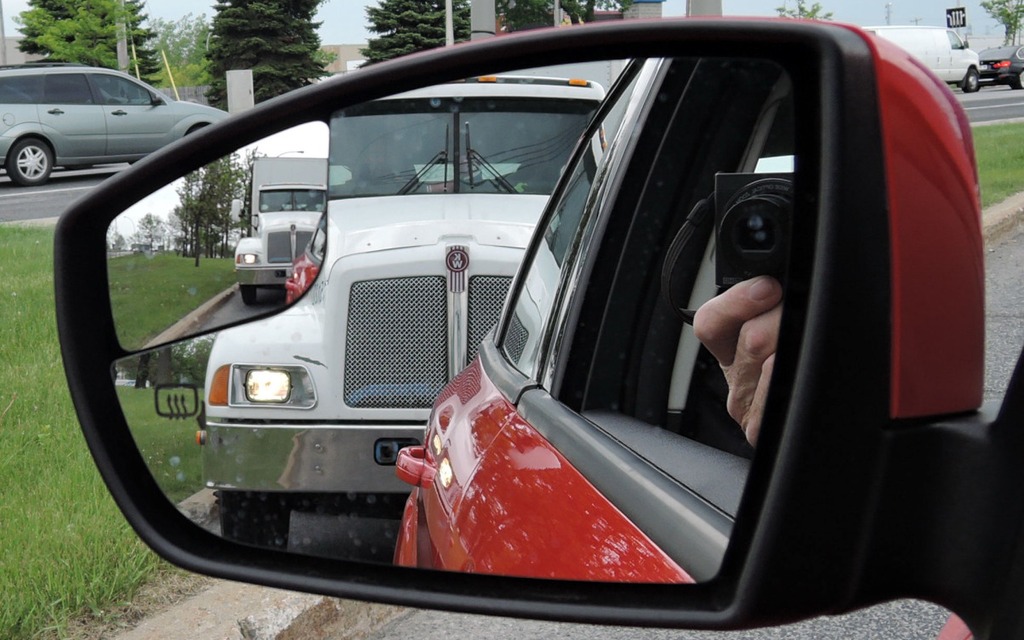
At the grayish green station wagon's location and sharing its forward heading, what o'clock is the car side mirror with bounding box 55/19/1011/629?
The car side mirror is roughly at 3 o'clock from the grayish green station wagon.

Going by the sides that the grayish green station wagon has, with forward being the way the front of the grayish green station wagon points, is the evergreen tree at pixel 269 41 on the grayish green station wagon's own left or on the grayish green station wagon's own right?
on the grayish green station wagon's own left

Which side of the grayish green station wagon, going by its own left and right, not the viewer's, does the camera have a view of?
right

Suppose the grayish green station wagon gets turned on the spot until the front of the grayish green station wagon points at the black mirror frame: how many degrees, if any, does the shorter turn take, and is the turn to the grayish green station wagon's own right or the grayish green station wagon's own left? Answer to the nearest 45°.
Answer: approximately 90° to the grayish green station wagon's own right

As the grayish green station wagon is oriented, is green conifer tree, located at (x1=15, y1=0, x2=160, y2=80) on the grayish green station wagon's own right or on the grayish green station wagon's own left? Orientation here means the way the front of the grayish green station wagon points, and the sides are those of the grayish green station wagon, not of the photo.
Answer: on the grayish green station wagon's own left

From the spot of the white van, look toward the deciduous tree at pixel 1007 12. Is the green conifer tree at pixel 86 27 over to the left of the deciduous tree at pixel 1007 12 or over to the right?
left
